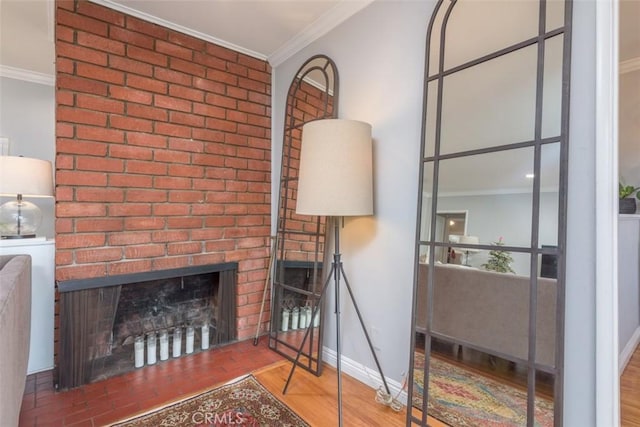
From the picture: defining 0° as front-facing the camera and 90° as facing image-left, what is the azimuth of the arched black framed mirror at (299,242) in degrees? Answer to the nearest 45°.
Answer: approximately 45°

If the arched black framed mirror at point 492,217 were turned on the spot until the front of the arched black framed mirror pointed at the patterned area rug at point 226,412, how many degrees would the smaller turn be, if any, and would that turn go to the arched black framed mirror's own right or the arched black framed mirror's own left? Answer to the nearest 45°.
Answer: approximately 45° to the arched black framed mirror's own right

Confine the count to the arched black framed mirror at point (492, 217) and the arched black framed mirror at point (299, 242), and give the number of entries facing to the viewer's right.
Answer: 0

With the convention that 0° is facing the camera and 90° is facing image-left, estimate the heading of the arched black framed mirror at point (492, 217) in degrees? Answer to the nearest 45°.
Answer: approximately 45°

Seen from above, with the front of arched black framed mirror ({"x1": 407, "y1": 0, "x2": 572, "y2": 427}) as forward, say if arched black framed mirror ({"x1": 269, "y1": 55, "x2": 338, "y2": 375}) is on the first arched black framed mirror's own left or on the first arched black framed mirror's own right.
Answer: on the first arched black framed mirror's own right

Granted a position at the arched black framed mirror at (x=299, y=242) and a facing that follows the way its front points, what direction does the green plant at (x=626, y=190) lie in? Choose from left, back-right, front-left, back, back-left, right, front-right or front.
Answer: left

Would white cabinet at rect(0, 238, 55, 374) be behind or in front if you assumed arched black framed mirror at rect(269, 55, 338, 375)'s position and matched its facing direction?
in front

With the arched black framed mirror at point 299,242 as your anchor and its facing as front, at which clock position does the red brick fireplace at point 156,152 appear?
The red brick fireplace is roughly at 1 o'clock from the arched black framed mirror.

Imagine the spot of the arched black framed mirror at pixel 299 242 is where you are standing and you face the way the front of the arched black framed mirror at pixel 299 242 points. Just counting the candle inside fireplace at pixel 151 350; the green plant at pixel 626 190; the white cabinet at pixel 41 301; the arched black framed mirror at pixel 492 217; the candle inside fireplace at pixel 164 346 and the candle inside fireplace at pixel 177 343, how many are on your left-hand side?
2

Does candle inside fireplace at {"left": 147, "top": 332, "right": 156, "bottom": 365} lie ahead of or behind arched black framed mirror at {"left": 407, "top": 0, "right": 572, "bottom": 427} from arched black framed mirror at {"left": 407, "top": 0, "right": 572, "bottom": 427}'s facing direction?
ahead

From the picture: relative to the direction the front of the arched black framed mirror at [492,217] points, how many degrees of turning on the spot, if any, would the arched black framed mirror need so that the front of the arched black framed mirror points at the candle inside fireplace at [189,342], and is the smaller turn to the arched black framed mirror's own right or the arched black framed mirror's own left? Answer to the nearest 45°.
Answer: approximately 45° to the arched black framed mirror's own right

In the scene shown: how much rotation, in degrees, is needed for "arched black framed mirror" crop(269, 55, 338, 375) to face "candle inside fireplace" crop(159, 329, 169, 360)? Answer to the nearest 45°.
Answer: approximately 45° to its right

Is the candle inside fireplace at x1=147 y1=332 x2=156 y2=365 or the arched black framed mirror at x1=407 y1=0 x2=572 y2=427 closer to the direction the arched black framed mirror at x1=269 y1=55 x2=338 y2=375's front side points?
the candle inside fireplace
